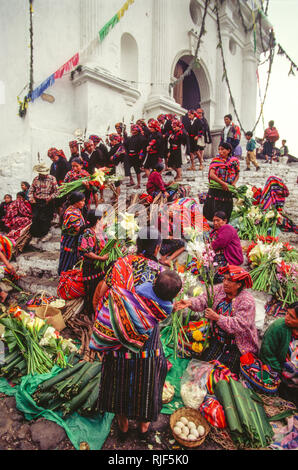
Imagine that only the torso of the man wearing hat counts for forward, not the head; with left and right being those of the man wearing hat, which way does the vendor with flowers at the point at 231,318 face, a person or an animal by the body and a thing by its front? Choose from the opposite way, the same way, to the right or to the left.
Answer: to the right

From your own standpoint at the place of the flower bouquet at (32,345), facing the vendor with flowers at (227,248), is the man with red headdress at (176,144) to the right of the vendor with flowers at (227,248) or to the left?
left

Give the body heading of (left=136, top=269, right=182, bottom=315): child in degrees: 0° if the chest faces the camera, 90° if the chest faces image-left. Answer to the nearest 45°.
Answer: approximately 225°

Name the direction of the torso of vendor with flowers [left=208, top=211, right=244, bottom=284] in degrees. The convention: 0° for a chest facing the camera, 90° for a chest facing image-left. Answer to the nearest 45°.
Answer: approximately 45°

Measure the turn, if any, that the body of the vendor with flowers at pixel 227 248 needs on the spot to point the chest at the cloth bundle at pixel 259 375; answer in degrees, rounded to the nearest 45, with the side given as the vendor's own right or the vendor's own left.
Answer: approximately 45° to the vendor's own left

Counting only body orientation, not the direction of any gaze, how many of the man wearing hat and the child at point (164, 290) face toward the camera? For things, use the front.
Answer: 1

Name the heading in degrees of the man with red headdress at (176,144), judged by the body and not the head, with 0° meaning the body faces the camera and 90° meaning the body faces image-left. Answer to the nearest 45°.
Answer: approximately 45°
